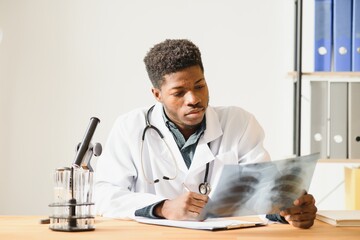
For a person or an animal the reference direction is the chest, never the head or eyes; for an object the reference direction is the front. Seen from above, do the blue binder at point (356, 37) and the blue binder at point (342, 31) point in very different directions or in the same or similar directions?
same or similar directions

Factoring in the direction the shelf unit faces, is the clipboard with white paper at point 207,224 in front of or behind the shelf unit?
in front

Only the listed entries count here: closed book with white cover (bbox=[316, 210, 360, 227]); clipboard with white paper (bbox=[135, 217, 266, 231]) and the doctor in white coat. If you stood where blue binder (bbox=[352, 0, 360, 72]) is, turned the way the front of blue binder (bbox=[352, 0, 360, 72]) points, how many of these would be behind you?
0

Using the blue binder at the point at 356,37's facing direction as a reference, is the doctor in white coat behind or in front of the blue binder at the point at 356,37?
in front

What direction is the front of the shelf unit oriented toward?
toward the camera

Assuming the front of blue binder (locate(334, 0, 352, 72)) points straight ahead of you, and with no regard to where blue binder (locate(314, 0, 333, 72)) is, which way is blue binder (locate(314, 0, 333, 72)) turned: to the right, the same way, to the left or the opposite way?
the same way

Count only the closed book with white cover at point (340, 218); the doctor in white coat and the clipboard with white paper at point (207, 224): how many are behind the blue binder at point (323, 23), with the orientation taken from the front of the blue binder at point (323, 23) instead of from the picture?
0

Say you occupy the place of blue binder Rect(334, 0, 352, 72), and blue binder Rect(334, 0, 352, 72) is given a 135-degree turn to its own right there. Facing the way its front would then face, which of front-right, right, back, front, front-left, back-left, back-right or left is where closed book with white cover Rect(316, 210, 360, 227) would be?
back-left

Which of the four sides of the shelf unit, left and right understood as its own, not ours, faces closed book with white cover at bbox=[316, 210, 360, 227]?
front

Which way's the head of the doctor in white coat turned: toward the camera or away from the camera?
toward the camera

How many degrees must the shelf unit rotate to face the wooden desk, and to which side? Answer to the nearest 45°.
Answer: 0° — it already faces it

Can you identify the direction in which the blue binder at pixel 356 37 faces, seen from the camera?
facing the viewer
